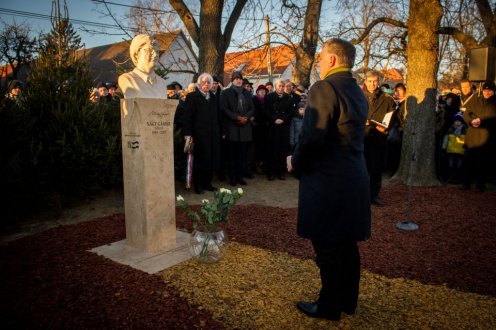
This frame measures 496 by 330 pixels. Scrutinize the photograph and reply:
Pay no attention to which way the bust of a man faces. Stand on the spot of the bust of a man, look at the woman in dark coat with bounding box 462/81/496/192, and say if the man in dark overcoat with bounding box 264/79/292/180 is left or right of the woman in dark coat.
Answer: left

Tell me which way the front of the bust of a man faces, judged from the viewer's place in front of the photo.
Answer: facing the viewer and to the right of the viewer

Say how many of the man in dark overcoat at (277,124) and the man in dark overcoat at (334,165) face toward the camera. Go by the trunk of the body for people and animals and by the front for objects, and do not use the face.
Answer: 1

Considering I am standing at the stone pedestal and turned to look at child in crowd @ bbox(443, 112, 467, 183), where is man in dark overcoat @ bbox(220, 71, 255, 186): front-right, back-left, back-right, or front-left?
front-left

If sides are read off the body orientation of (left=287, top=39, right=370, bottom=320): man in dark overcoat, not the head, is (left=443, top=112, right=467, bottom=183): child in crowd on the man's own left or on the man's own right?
on the man's own right

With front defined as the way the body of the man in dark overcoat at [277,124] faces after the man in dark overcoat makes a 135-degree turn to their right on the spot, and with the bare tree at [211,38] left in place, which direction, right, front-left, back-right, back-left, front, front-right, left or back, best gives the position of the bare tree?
front

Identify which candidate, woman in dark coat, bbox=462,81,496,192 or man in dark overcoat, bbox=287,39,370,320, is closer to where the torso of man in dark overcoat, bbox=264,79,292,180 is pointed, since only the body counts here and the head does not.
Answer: the man in dark overcoat

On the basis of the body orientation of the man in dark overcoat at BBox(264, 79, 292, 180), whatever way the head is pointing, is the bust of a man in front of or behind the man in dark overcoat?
in front

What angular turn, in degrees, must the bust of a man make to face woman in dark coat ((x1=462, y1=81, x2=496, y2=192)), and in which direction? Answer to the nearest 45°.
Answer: approximately 45° to its left

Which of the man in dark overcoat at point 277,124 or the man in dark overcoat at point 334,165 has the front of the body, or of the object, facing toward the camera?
the man in dark overcoat at point 277,124

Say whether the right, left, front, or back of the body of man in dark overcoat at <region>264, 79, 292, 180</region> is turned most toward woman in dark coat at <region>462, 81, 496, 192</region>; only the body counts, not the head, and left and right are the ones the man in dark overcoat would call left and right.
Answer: left

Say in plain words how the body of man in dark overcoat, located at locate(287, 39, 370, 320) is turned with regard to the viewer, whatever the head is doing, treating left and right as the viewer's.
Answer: facing away from the viewer and to the left of the viewer

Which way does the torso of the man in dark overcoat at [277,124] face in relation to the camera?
toward the camera

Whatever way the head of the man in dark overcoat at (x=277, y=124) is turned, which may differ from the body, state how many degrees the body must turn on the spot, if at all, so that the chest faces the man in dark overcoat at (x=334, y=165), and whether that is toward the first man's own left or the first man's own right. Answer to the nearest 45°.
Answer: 0° — they already face them

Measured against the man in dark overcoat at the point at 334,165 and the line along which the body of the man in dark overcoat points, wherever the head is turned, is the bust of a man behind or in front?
in front

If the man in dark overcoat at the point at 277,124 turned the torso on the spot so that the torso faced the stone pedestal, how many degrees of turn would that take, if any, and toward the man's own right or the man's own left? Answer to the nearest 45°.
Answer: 0° — they already face it

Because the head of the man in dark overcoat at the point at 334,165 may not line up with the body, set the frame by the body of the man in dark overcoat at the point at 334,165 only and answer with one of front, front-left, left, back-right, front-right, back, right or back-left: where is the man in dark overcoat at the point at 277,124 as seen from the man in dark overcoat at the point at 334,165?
front-right
